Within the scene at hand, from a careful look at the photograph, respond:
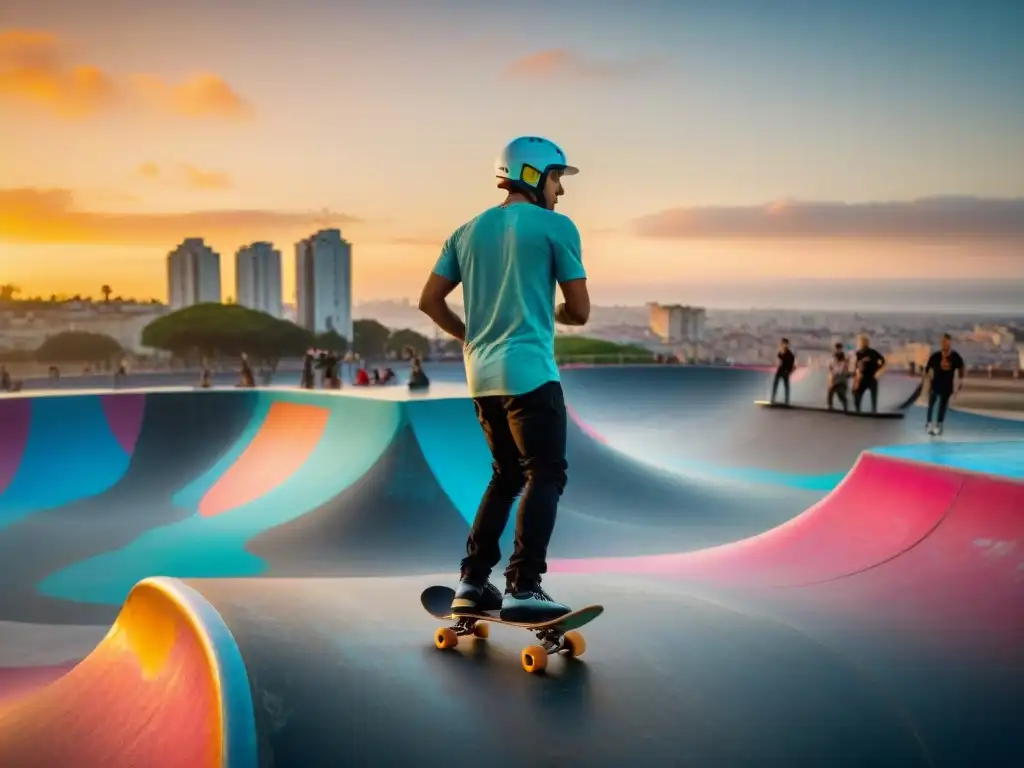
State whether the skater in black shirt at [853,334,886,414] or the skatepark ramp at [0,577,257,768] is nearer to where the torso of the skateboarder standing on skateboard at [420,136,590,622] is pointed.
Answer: the skater in black shirt

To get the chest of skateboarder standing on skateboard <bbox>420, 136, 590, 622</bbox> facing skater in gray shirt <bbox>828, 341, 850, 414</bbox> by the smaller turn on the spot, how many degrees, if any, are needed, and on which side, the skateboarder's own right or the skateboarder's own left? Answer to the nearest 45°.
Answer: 0° — they already face them

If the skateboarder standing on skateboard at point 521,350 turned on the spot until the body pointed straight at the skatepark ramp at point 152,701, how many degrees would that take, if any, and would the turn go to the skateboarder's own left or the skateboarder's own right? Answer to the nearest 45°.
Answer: approximately 135° to the skateboarder's own left

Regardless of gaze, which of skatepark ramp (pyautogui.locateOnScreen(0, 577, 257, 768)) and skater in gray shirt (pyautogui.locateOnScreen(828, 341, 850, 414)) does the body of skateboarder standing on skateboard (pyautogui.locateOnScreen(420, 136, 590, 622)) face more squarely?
the skater in gray shirt

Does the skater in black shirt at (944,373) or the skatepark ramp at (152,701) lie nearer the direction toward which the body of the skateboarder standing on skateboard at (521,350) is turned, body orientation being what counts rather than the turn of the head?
the skater in black shirt

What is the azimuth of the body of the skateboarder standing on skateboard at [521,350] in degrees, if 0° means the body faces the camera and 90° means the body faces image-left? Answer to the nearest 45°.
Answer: approximately 225°
